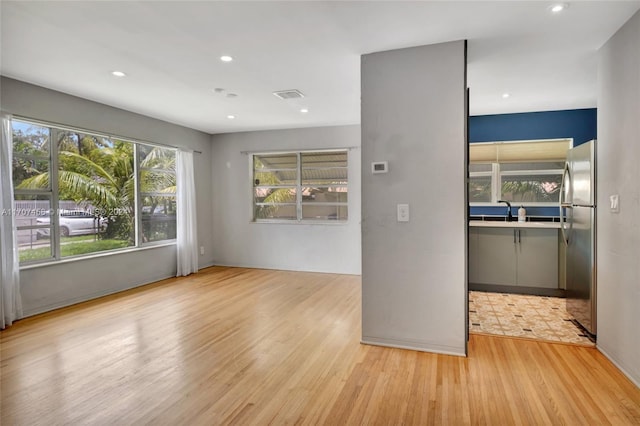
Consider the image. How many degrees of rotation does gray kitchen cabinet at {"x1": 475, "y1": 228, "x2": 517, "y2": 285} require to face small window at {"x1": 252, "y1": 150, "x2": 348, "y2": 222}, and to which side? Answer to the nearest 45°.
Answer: approximately 90° to its right

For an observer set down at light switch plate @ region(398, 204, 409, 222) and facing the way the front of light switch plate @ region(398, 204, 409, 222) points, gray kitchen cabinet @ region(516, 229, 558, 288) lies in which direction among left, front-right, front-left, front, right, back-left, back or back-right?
back-left

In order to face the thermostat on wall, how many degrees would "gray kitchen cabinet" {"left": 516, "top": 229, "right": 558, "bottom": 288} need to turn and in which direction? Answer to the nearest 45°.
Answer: approximately 45° to its right

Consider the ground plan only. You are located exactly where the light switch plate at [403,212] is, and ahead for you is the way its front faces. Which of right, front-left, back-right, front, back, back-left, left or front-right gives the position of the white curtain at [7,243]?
right

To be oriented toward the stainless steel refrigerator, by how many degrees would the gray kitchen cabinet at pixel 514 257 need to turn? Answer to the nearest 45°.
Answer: approximately 45° to its left

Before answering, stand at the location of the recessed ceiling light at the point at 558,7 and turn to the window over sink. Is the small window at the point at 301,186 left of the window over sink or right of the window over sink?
left

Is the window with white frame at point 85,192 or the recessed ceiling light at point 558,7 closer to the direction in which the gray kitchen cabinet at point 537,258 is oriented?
the recessed ceiling light

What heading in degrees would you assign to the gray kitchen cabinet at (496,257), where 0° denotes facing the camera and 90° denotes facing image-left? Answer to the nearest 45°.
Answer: approximately 0°

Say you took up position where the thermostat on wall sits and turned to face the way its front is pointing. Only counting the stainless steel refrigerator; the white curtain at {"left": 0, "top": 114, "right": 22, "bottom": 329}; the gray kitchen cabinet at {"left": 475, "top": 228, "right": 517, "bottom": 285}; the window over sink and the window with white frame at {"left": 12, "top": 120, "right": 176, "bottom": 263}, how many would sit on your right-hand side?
2
